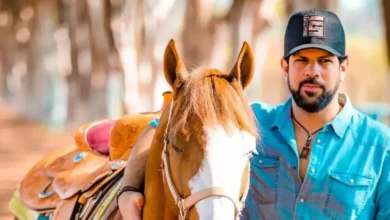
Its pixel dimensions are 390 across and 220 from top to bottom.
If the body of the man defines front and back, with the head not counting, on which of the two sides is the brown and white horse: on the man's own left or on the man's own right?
on the man's own right

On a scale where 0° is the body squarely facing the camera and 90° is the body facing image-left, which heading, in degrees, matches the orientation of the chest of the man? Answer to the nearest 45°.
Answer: approximately 0°

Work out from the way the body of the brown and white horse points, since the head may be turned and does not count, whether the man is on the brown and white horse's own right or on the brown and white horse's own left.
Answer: on the brown and white horse's own left

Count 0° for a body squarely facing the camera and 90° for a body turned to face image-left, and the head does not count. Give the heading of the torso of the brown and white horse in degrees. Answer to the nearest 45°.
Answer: approximately 315°
